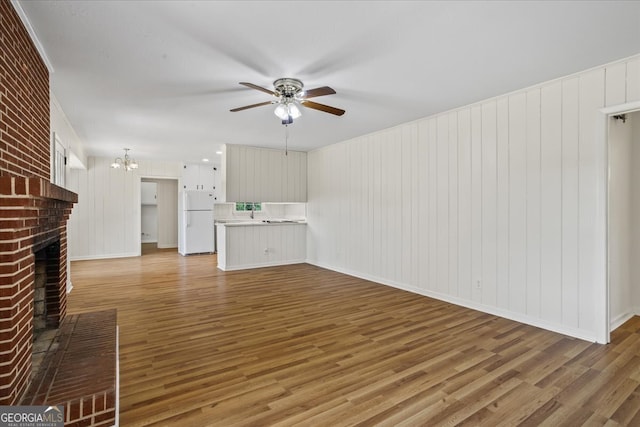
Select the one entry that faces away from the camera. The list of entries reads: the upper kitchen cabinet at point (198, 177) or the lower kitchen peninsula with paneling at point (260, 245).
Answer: the lower kitchen peninsula with paneling

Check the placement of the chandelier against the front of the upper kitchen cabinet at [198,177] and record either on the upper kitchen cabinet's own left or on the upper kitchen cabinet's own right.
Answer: on the upper kitchen cabinet's own right

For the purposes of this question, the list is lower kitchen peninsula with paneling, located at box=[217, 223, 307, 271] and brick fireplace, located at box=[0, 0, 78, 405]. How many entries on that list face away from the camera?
1

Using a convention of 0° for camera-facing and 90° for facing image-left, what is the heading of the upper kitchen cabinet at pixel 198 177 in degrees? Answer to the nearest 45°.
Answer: approximately 0°

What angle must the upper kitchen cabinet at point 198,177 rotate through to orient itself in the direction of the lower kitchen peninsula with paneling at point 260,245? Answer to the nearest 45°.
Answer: approximately 45° to its left

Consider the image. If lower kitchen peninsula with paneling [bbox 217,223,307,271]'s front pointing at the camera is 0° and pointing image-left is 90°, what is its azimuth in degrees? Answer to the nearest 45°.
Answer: approximately 180°

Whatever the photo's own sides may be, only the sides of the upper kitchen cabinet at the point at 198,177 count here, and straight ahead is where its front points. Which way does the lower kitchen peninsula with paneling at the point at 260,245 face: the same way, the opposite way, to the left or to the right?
the opposite way

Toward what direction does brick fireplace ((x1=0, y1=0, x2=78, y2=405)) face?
to the viewer's right

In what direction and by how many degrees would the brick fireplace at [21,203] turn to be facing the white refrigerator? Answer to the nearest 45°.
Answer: approximately 45° to its left
